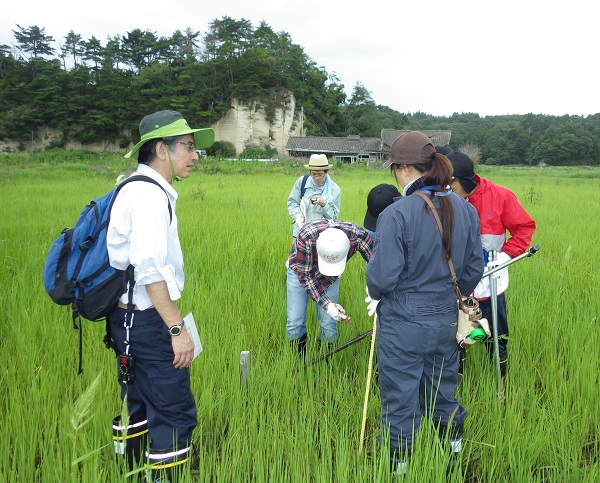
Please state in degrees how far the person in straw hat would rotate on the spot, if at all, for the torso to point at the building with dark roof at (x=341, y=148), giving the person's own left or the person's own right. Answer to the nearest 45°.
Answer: approximately 180°

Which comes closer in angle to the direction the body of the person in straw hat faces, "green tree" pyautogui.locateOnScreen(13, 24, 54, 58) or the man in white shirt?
the man in white shirt

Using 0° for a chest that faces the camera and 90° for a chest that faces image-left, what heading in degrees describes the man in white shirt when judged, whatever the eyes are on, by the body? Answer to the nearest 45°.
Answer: approximately 270°

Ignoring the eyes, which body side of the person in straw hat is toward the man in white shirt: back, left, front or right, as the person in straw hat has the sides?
front

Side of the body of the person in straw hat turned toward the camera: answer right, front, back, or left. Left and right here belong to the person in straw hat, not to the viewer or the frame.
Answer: front

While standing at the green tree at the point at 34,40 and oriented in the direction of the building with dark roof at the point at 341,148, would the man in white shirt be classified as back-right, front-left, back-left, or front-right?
front-right

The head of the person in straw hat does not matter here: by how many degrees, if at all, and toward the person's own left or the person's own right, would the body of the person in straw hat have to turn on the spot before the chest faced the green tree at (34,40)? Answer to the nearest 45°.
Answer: approximately 135° to the person's own right

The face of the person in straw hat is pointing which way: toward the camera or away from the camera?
toward the camera

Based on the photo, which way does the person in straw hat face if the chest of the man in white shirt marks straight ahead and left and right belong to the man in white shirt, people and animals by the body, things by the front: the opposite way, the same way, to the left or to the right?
to the right

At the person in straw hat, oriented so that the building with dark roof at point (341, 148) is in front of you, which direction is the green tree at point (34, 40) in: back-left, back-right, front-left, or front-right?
front-left

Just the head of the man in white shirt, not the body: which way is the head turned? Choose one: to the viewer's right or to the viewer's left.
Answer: to the viewer's right

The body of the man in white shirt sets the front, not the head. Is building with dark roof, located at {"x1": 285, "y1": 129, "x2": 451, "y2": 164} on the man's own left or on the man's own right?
on the man's own left

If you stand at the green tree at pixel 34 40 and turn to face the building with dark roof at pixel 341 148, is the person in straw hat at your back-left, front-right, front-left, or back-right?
front-right

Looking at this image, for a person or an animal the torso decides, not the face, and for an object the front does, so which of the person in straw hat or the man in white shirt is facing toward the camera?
the person in straw hat

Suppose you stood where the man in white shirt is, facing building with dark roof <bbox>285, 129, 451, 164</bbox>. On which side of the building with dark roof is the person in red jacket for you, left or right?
right
